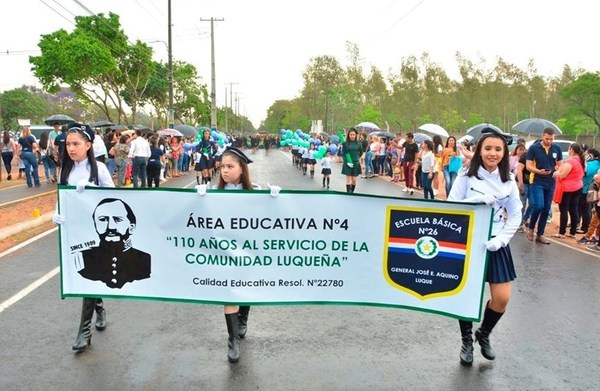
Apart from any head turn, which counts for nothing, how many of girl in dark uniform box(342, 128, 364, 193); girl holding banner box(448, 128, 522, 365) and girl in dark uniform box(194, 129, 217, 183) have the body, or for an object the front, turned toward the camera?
3

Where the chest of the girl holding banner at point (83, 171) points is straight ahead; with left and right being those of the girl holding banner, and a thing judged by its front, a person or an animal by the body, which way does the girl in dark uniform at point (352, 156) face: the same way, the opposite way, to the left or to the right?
the same way

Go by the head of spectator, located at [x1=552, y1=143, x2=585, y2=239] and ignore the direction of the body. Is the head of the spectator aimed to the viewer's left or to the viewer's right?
to the viewer's left

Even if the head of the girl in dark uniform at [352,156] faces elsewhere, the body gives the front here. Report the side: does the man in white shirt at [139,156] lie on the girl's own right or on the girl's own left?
on the girl's own right

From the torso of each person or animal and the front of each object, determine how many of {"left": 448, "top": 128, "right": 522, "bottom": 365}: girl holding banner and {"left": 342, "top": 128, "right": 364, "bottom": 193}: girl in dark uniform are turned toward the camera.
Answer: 2

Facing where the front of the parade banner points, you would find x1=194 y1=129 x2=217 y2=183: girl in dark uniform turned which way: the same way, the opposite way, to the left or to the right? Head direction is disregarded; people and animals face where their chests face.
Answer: the same way

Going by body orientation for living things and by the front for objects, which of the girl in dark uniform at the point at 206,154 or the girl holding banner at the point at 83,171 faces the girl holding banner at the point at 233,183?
the girl in dark uniform

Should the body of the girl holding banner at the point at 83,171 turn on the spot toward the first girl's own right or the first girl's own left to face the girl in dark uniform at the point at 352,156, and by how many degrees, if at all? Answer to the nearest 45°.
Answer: approximately 180°

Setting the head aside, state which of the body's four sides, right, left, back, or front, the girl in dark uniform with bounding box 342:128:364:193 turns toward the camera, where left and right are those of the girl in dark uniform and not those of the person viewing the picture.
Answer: front

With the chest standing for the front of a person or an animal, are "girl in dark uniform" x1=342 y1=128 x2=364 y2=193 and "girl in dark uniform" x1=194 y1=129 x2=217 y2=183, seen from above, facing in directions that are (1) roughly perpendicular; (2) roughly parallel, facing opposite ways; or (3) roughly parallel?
roughly parallel

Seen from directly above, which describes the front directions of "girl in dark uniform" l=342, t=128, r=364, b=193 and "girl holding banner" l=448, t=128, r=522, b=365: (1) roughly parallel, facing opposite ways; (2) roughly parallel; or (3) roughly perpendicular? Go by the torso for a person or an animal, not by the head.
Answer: roughly parallel

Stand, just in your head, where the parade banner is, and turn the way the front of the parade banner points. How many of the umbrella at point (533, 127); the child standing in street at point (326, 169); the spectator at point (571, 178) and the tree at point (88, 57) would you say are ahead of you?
0

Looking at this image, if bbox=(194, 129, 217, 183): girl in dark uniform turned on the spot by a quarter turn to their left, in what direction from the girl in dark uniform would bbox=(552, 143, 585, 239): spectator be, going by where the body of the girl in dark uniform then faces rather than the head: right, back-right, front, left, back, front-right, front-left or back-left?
front-right

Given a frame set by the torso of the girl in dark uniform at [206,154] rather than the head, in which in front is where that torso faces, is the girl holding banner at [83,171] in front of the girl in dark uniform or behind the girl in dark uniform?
in front

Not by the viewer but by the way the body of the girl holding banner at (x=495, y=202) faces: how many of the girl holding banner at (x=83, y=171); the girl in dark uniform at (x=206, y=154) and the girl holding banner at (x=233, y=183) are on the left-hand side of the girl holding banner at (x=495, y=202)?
0

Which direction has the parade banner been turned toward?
toward the camera
